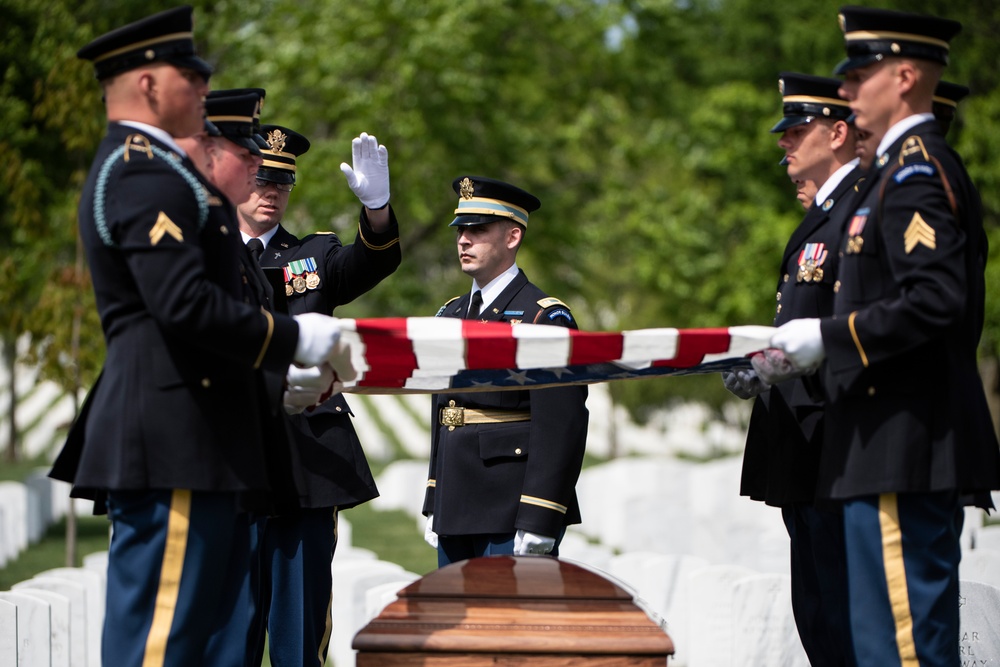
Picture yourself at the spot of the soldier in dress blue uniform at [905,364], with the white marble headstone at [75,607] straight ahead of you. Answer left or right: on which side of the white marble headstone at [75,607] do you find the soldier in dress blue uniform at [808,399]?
right

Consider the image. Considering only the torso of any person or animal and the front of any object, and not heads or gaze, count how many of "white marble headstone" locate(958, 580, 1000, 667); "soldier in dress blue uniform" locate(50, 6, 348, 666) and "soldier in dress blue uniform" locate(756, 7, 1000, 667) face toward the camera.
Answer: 1

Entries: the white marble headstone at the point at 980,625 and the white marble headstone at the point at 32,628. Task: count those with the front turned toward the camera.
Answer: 2

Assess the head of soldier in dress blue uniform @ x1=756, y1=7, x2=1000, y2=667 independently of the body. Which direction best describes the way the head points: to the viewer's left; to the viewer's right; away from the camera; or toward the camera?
to the viewer's left

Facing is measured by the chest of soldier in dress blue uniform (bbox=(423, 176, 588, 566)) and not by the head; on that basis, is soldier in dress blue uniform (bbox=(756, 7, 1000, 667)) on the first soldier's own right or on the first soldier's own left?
on the first soldier's own left

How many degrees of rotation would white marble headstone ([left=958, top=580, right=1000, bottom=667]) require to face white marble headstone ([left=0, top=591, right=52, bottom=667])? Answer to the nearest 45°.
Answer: approximately 90° to its right

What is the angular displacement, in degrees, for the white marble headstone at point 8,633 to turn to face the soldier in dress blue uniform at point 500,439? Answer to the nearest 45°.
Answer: approximately 90° to its left

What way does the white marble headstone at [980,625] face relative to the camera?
toward the camera

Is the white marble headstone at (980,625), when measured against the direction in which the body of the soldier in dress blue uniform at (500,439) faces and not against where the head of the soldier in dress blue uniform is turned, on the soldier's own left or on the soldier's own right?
on the soldier's own left

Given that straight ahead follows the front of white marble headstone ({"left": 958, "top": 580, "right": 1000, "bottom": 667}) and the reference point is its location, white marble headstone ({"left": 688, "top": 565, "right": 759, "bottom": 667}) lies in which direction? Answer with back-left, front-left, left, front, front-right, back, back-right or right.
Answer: back-right

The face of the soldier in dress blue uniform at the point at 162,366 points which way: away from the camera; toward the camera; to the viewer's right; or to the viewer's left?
to the viewer's right

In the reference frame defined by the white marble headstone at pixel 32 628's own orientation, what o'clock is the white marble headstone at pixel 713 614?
the white marble headstone at pixel 713 614 is roughly at 9 o'clock from the white marble headstone at pixel 32 628.

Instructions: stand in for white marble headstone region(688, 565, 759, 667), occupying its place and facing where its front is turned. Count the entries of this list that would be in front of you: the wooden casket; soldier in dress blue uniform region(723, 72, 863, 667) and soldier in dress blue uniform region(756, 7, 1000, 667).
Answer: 3

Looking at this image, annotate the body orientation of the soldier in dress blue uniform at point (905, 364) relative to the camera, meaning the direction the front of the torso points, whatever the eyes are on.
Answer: to the viewer's left

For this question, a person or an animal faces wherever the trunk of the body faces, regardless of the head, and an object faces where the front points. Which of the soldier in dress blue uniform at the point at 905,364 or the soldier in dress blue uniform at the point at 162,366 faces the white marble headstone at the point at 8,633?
the soldier in dress blue uniform at the point at 905,364

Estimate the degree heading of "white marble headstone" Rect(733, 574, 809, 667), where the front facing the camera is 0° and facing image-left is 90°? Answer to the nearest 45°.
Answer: approximately 0°

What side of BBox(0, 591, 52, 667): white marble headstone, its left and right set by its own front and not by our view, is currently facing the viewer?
front
